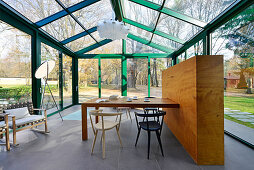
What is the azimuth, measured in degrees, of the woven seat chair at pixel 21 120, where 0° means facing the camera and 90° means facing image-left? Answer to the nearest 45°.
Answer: approximately 315°

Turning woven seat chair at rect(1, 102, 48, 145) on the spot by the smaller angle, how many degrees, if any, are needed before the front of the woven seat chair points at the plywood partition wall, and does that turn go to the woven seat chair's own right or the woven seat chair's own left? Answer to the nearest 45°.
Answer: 0° — it already faces it

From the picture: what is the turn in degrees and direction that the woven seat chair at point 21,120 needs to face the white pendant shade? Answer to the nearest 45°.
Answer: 0° — it already faces it
